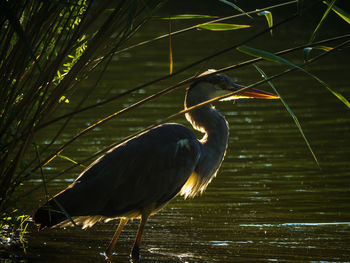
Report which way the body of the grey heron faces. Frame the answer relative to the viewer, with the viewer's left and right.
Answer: facing to the right of the viewer
